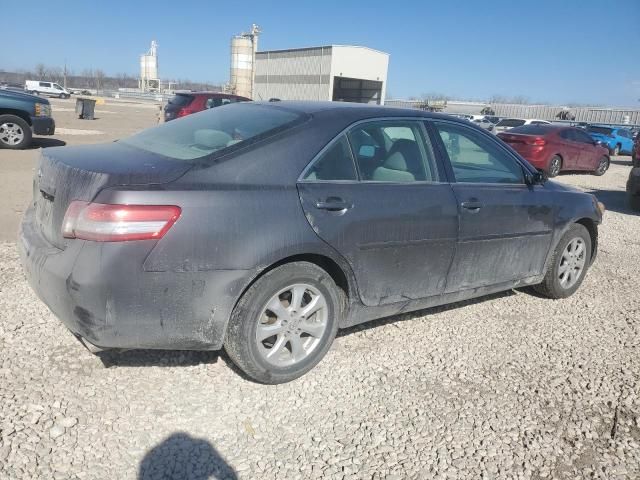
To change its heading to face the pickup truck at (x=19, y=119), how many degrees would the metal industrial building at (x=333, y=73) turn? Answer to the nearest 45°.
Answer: approximately 45° to its right

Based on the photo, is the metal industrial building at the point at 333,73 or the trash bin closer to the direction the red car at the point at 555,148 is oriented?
the metal industrial building

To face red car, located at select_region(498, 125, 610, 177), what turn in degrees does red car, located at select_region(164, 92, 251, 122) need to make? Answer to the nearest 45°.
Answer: approximately 90° to its right

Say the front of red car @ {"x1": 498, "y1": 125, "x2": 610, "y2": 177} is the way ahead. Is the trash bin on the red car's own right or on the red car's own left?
on the red car's own left

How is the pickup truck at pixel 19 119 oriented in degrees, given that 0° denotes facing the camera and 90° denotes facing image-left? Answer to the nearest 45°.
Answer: approximately 270°

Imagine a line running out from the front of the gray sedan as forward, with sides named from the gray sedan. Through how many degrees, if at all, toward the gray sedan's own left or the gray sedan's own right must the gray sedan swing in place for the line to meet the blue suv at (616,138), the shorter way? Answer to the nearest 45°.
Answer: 0° — it already faces it

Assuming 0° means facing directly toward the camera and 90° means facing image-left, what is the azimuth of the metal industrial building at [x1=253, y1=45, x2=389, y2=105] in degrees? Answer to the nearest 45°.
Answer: approximately 315°

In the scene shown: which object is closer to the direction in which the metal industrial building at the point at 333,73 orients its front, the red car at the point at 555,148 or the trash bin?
the red car

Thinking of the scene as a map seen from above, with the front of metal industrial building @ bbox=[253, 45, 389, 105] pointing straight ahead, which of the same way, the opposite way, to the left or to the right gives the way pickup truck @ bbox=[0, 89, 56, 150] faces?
to the left
